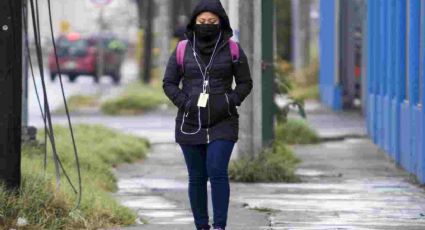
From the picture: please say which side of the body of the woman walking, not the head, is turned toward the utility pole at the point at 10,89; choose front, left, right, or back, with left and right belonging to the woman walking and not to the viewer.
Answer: right

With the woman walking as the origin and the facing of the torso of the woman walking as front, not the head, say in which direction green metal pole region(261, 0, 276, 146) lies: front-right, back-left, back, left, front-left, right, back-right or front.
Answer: back

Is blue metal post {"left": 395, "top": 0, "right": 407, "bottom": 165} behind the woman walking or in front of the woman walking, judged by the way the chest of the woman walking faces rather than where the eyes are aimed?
behind

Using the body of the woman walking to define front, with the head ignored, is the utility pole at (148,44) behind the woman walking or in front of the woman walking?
behind

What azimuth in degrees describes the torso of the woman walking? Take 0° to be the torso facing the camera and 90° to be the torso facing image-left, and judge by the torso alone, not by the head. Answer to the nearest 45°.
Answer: approximately 0°

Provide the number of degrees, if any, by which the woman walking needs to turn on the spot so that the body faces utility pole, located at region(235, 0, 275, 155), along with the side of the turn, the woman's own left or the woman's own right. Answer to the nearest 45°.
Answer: approximately 180°

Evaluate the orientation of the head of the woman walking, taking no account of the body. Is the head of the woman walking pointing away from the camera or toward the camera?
toward the camera

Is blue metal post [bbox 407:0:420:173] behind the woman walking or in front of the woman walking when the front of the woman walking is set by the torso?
behind
